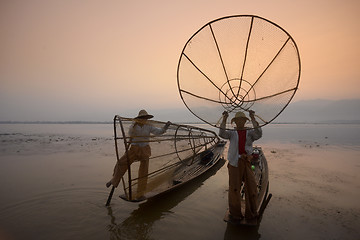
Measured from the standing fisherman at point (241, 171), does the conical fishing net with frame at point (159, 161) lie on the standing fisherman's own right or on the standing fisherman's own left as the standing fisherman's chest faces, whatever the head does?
on the standing fisherman's own right

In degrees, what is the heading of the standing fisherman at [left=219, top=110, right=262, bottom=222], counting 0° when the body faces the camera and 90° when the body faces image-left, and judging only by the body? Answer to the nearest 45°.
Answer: approximately 0°

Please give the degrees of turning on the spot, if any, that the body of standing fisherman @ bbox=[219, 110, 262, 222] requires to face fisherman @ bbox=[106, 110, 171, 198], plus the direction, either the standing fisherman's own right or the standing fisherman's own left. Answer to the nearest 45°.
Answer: approximately 90° to the standing fisherman's own right
